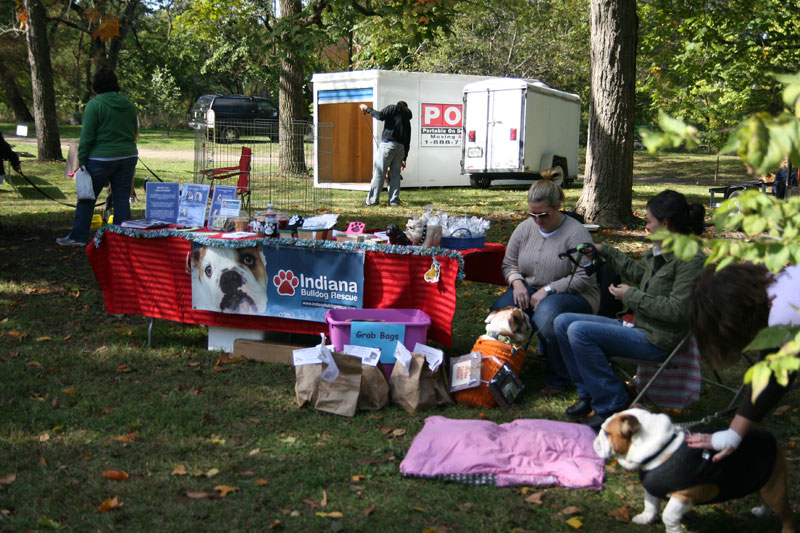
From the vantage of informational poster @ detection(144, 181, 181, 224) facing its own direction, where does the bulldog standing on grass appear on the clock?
The bulldog standing on grass is roughly at 11 o'clock from the informational poster.

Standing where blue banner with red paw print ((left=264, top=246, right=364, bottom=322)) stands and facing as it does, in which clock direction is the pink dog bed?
The pink dog bed is roughly at 11 o'clock from the blue banner with red paw print.

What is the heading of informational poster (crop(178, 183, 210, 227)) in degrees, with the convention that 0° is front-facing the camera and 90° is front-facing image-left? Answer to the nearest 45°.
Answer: approximately 0°

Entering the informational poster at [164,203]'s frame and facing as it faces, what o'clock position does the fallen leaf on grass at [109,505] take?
The fallen leaf on grass is roughly at 12 o'clock from the informational poster.

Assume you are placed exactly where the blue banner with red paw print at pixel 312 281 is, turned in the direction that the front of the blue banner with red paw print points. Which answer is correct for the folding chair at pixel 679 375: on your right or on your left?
on your left

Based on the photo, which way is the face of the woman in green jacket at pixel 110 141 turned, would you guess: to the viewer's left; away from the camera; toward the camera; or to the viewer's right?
away from the camera

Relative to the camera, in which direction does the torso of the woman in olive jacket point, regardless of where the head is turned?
to the viewer's left

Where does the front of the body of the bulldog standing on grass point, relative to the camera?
to the viewer's left
